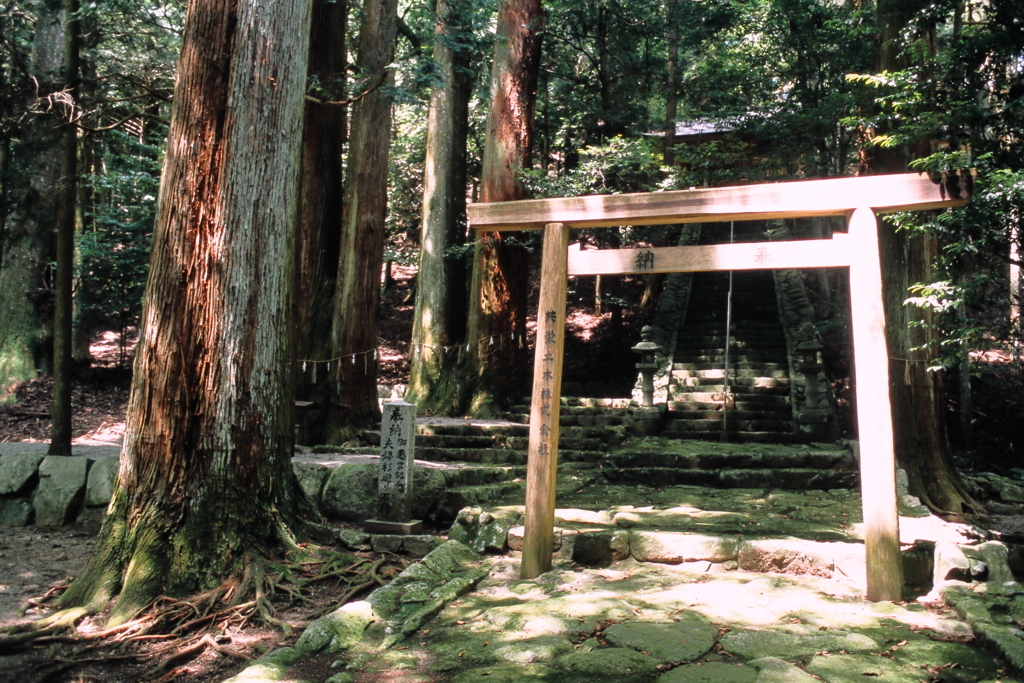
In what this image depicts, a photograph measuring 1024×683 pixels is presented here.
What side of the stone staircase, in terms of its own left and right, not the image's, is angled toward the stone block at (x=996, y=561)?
front

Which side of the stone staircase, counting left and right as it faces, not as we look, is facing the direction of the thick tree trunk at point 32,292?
right

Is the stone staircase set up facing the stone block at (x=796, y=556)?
yes

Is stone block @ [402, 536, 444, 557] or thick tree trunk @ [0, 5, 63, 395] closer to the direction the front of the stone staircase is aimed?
the stone block

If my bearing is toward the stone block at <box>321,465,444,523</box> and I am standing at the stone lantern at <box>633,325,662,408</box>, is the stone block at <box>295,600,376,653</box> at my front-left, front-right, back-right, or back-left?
front-left

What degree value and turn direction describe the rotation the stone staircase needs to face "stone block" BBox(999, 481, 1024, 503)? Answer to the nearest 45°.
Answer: approximately 45° to its left

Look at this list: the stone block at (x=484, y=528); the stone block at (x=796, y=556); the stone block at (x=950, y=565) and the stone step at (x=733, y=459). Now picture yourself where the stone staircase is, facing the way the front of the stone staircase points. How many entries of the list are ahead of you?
4

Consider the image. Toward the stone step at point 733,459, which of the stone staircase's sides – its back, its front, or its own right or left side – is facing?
front

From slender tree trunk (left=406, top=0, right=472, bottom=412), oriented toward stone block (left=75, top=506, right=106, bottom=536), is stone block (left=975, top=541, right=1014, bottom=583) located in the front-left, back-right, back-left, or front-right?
front-left

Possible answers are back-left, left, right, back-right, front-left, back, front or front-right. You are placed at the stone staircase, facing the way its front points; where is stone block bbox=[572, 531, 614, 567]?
front

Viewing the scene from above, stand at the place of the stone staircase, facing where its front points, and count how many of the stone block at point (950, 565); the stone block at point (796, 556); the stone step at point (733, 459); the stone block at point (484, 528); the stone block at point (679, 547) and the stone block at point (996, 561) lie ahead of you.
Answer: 6

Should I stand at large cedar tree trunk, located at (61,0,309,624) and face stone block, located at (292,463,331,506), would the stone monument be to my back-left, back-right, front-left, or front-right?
front-right

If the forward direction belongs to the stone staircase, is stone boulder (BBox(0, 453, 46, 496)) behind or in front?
in front

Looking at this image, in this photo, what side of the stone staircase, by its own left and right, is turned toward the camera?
front

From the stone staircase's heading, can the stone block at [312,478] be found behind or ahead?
ahead

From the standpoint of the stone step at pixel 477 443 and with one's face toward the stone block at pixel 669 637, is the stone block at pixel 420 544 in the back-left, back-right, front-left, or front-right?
front-right

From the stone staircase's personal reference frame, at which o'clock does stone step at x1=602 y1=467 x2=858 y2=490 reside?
The stone step is roughly at 12 o'clock from the stone staircase.

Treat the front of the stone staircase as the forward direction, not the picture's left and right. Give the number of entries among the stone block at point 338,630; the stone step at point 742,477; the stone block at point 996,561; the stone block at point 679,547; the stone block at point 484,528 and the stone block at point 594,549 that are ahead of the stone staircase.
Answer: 6

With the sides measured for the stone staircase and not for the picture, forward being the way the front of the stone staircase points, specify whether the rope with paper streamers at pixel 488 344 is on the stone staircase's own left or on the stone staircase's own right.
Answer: on the stone staircase's own right

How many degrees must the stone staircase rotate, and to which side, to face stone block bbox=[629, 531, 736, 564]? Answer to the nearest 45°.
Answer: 0° — it already faces it

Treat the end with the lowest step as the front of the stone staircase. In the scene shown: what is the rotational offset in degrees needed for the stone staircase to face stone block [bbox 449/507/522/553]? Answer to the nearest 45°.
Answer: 0° — it already faces it
